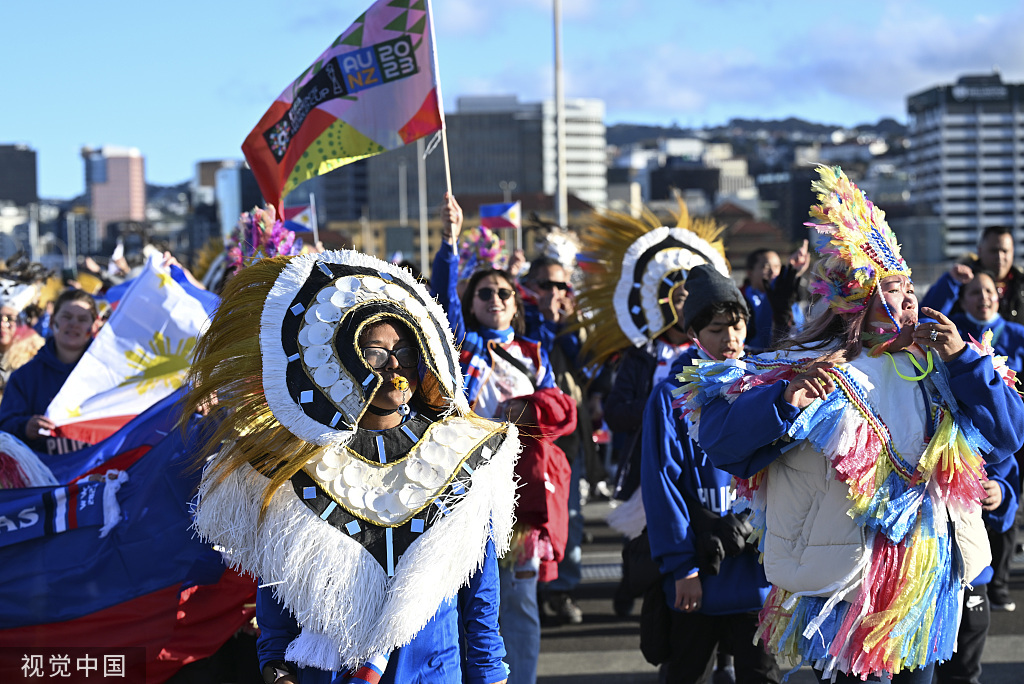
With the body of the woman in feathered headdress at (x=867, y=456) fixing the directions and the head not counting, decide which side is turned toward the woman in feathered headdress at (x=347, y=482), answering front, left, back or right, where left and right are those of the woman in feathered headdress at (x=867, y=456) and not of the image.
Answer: right

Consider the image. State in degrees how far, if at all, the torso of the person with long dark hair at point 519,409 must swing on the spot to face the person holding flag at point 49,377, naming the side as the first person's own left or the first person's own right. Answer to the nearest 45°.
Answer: approximately 90° to the first person's own right

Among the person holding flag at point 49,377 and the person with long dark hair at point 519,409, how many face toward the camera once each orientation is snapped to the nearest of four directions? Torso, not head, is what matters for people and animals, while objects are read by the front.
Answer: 2

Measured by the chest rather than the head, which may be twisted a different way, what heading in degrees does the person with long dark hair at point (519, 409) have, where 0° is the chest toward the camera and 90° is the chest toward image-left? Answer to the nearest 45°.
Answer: approximately 0°

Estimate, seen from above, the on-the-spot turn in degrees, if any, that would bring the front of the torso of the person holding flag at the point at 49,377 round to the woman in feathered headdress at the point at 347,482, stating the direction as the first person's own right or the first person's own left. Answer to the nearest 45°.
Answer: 0° — they already face them

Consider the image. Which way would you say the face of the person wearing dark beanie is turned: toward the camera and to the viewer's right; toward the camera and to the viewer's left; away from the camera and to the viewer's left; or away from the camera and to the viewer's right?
toward the camera and to the viewer's right

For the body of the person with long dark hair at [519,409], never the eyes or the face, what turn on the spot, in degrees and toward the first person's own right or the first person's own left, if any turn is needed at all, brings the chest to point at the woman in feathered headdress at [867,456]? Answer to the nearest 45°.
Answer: approximately 45° to the first person's own left

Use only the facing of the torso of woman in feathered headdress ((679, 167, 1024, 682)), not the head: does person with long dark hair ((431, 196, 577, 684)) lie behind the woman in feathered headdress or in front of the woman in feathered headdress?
behind

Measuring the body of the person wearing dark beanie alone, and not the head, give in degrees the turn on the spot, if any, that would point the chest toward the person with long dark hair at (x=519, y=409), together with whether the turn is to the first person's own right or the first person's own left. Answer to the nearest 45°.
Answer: approximately 180°

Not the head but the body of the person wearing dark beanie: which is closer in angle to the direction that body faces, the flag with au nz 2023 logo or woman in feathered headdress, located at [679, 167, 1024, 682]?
the woman in feathered headdress
